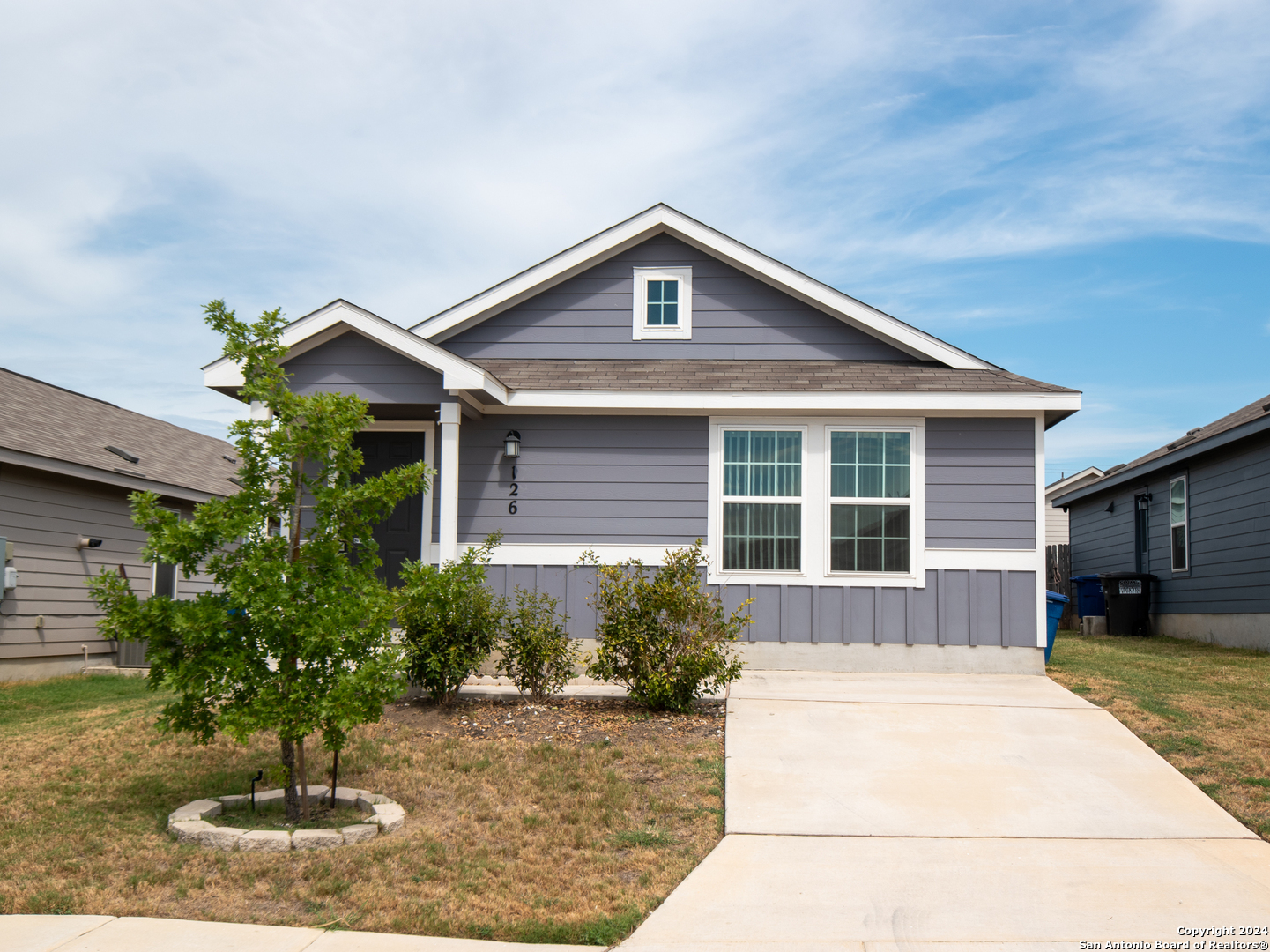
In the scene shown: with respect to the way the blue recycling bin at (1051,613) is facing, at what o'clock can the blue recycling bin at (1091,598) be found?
the blue recycling bin at (1091,598) is roughly at 9 o'clock from the blue recycling bin at (1051,613).

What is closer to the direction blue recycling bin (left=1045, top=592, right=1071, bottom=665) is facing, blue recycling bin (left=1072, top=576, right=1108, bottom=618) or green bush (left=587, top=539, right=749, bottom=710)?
the blue recycling bin

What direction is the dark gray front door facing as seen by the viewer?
toward the camera

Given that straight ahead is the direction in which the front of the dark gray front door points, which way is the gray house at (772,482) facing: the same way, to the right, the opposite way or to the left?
the same way

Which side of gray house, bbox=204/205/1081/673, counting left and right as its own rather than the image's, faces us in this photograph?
front

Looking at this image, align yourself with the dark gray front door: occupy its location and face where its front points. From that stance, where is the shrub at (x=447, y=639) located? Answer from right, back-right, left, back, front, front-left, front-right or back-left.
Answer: front

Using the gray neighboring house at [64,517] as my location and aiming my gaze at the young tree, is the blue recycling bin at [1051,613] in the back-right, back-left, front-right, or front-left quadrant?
front-left

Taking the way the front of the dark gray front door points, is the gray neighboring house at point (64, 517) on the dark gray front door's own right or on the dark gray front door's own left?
on the dark gray front door's own right

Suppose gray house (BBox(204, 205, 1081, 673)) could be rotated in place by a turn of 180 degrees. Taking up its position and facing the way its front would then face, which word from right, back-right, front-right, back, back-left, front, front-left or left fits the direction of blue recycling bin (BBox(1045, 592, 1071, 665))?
right

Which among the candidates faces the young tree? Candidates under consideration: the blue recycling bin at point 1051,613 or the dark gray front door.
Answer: the dark gray front door

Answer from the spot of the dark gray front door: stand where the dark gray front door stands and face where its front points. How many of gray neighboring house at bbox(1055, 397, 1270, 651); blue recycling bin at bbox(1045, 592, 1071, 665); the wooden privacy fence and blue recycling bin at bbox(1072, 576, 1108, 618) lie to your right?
0

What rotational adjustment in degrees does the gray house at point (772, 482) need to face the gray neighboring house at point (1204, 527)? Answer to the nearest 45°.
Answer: approximately 135° to its left

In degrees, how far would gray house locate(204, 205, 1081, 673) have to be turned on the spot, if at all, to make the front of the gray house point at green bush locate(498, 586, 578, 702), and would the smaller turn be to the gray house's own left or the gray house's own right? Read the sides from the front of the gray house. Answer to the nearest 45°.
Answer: approximately 45° to the gray house's own right

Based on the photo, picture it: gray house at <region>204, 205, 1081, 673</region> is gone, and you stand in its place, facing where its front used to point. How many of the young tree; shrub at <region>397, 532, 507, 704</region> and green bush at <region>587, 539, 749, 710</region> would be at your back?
0

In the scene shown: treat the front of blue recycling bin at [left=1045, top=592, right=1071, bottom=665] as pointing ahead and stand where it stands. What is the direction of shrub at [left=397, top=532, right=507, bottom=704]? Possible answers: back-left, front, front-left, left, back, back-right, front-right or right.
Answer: back-right

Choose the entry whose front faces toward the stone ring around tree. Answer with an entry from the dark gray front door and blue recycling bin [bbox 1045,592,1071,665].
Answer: the dark gray front door

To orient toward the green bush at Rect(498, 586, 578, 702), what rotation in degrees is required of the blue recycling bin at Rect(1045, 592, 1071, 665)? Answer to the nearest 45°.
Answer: approximately 135° to its right
